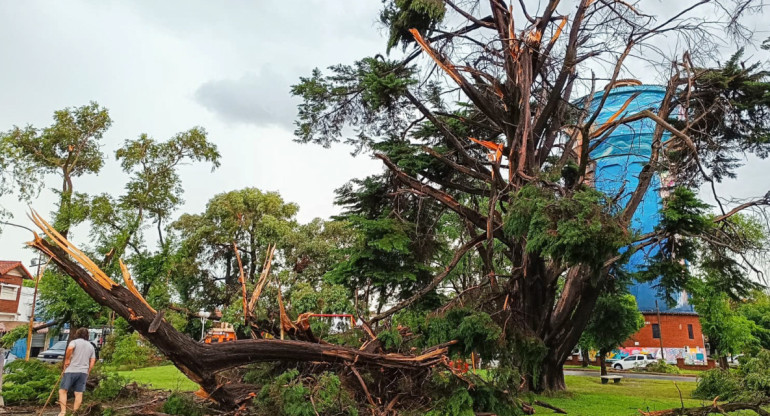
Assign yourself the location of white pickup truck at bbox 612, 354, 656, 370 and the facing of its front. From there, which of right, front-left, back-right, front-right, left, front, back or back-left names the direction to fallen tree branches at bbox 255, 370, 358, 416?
left

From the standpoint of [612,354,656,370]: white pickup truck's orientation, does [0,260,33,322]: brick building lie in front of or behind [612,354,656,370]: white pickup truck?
in front

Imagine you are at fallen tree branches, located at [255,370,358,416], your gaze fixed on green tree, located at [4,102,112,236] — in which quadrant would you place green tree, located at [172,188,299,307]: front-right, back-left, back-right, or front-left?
front-right

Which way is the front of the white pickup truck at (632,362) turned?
to the viewer's left

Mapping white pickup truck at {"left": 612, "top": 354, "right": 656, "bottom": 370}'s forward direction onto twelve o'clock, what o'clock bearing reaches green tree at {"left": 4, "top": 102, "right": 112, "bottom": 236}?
The green tree is roughly at 10 o'clock from the white pickup truck.

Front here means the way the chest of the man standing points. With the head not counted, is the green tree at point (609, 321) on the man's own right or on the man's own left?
on the man's own right

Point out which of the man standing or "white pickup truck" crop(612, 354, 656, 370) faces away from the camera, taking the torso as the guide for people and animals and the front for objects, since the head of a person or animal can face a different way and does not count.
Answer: the man standing

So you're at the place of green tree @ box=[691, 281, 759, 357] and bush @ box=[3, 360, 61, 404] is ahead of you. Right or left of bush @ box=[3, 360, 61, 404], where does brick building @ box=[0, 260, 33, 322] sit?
right

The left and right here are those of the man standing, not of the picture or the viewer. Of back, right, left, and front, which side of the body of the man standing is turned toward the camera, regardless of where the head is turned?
back

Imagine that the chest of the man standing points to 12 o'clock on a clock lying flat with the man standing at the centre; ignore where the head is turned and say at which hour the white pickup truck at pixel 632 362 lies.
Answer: The white pickup truck is roughly at 2 o'clock from the man standing.

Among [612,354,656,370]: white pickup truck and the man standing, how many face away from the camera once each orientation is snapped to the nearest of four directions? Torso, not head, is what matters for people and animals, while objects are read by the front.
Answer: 1

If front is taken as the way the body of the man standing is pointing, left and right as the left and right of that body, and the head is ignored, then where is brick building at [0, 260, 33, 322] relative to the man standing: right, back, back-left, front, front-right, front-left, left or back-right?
front

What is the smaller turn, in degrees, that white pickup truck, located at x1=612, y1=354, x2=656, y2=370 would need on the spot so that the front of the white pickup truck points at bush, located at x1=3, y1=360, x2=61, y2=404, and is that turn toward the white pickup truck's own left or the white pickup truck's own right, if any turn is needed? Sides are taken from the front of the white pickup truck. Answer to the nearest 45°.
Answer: approximately 90° to the white pickup truck's own left

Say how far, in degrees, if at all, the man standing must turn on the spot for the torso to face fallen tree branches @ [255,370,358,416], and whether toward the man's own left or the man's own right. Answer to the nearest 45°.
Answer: approximately 135° to the man's own right

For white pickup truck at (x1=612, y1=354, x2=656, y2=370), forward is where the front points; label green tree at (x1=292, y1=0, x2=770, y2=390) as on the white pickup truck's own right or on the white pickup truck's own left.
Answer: on the white pickup truck's own left
